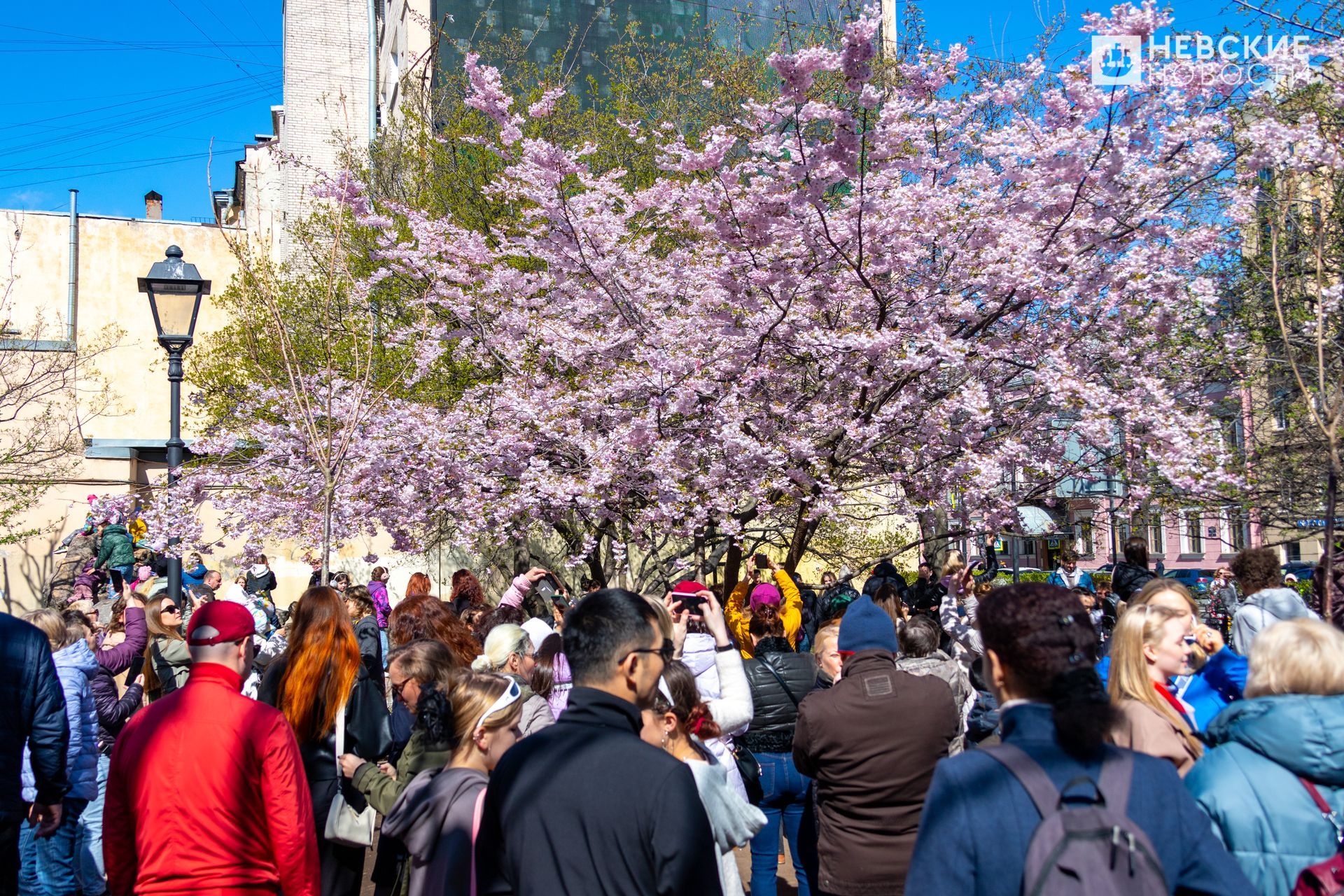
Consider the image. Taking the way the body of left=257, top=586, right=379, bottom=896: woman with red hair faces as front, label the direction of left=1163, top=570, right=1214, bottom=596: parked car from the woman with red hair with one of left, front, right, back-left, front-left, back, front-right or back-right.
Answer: front-right

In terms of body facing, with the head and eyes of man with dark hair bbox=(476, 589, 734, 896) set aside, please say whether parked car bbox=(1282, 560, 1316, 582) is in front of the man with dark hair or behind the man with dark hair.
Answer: in front

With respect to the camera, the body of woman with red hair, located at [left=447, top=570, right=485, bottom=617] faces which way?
away from the camera

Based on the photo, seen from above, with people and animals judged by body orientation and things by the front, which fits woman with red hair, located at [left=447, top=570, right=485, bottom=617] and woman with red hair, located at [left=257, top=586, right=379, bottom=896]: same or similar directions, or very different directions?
same or similar directions

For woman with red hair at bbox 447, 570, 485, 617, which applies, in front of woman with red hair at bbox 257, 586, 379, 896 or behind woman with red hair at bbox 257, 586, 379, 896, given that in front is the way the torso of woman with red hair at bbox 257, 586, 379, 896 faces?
in front

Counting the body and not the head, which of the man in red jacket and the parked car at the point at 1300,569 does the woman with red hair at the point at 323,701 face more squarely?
the parked car

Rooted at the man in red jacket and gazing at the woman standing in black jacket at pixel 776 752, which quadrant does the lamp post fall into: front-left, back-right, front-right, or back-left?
front-left

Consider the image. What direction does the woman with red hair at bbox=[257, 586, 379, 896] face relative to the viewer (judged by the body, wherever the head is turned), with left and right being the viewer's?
facing away from the viewer

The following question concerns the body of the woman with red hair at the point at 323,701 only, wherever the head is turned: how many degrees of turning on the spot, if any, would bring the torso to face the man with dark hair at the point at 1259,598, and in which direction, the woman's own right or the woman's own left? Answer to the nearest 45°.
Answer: approximately 90° to the woman's own right

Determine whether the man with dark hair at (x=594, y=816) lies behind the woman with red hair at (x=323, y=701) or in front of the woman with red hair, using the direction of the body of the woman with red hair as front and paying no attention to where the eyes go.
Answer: behind

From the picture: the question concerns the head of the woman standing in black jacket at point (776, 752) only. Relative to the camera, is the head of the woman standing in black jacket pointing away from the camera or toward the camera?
away from the camera

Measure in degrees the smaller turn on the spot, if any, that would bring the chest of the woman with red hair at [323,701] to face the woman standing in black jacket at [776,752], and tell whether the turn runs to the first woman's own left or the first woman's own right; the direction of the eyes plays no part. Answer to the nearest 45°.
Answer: approximately 90° to the first woman's own right

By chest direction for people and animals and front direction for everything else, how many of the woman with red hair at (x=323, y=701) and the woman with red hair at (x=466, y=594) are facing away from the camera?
2

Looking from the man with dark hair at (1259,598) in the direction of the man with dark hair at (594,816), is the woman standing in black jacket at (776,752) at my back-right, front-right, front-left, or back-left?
front-right
